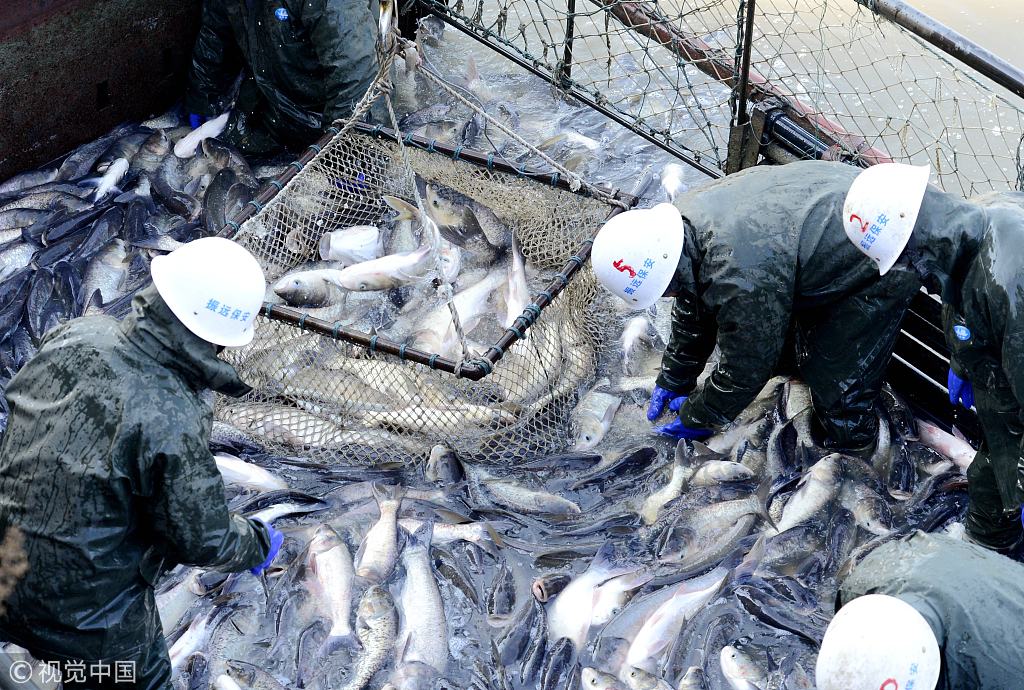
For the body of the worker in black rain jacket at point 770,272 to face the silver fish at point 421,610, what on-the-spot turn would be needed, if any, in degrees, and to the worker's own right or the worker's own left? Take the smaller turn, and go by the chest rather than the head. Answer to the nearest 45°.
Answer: approximately 45° to the worker's own left

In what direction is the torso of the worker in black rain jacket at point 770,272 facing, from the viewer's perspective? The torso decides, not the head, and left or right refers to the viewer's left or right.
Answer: facing to the left of the viewer

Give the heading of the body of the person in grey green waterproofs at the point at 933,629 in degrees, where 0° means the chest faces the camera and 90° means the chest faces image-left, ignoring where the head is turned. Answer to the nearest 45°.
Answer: approximately 45°

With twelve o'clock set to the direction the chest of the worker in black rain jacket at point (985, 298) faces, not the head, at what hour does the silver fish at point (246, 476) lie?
The silver fish is roughly at 11 o'clock from the worker in black rain jacket.

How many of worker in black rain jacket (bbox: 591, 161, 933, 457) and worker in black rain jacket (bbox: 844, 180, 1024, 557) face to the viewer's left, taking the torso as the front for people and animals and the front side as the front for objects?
2

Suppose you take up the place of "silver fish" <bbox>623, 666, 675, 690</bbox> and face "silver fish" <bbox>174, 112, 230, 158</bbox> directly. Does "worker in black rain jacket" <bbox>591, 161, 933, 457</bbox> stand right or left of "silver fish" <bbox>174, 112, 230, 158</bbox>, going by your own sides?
right

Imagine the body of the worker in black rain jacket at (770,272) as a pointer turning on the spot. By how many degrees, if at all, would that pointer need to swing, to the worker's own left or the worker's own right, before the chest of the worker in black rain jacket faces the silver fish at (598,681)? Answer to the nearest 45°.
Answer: approximately 90° to the worker's own left

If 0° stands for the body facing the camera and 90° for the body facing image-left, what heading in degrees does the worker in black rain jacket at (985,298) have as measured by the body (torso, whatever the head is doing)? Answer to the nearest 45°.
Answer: approximately 90°

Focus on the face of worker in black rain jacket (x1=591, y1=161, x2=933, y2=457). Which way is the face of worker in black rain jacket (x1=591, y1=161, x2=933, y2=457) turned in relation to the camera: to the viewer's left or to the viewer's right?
to the viewer's left
